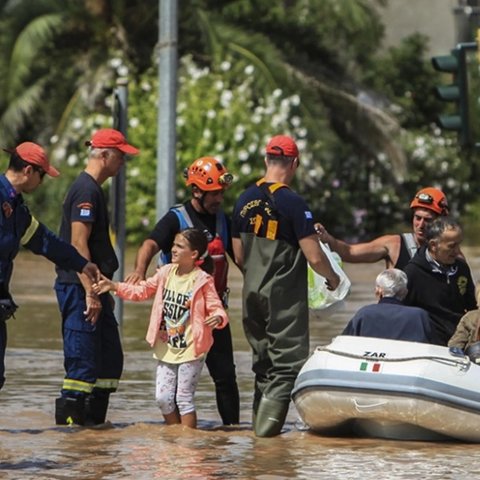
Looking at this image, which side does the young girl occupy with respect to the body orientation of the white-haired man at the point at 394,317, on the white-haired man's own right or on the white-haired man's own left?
on the white-haired man's own left

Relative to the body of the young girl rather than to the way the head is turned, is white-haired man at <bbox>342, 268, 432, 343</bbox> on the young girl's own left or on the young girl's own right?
on the young girl's own left

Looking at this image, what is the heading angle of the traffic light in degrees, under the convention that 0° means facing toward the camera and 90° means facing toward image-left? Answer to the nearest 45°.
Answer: approximately 90°

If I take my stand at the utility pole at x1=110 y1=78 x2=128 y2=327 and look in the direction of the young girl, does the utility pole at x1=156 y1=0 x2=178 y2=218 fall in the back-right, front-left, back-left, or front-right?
back-left

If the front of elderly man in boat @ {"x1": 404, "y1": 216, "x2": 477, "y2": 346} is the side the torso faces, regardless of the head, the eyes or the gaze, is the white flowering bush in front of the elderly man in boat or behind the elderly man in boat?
behind

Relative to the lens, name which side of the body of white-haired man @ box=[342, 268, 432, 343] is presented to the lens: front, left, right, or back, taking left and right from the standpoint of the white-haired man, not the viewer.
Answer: back

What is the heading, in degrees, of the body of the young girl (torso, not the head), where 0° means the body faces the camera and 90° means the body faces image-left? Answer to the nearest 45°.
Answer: approximately 45°
